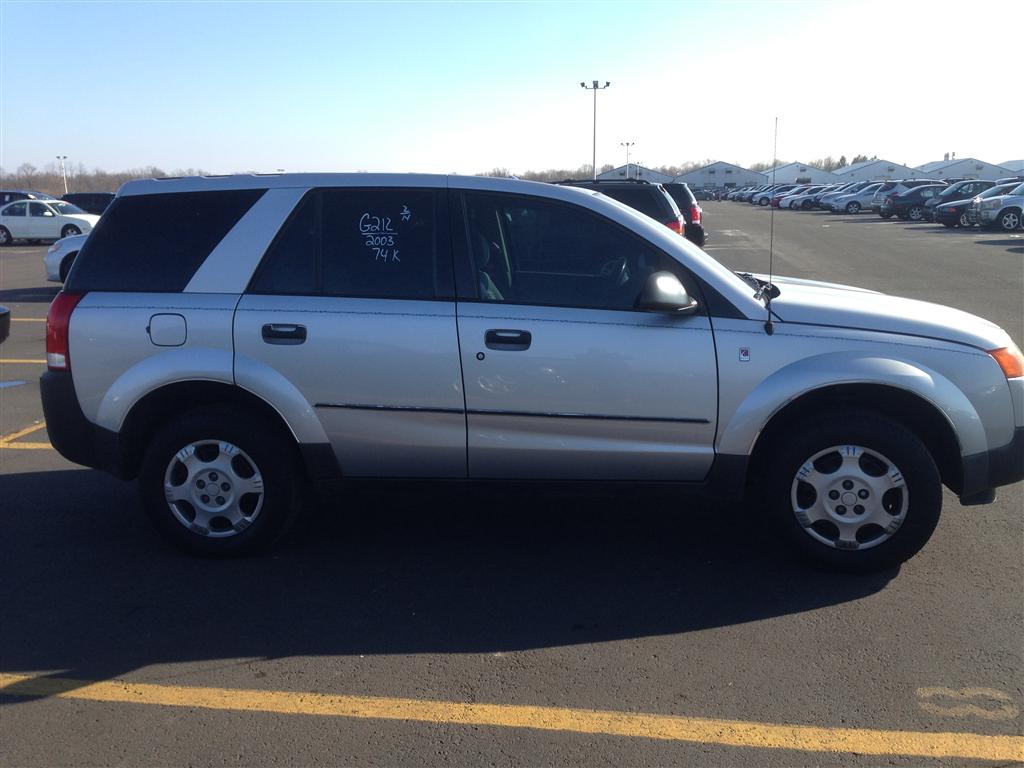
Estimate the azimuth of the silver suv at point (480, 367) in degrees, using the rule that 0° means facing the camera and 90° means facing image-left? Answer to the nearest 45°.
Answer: approximately 270°

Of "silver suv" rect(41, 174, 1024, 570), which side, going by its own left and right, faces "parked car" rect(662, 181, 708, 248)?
left

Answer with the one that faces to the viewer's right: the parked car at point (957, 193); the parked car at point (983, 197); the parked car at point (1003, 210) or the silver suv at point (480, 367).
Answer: the silver suv

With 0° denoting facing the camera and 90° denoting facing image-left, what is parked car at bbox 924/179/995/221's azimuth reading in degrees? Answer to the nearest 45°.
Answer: approximately 45°

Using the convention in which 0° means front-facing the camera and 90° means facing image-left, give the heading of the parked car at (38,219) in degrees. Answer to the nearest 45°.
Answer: approximately 270°

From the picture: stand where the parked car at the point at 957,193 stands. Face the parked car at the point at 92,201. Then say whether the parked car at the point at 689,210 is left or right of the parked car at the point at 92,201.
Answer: left

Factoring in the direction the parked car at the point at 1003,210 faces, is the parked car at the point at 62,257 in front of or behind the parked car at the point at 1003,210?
in front

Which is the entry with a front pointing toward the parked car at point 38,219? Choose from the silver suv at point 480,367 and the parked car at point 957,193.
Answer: the parked car at point 957,193

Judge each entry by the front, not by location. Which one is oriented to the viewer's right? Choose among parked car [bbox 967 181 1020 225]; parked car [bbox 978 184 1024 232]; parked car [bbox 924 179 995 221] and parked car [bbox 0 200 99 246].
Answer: parked car [bbox 0 200 99 246]

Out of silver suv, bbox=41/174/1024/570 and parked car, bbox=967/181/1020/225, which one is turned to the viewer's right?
the silver suv

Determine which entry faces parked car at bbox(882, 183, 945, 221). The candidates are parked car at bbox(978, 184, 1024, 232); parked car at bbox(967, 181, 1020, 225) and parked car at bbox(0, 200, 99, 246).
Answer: parked car at bbox(0, 200, 99, 246)
